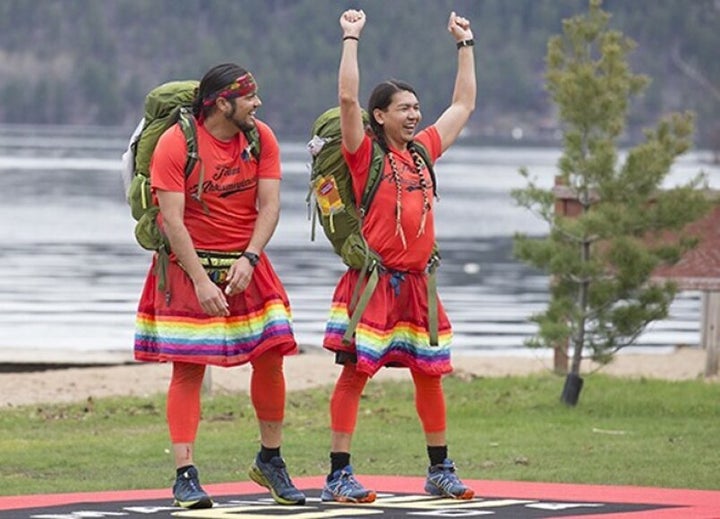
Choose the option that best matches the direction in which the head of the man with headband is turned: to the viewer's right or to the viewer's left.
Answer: to the viewer's right

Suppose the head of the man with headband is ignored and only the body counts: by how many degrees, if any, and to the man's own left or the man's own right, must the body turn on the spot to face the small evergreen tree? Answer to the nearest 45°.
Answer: approximately 90° to the man's own left

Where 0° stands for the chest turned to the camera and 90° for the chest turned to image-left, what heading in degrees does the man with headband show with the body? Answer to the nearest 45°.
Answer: approximately 315°
